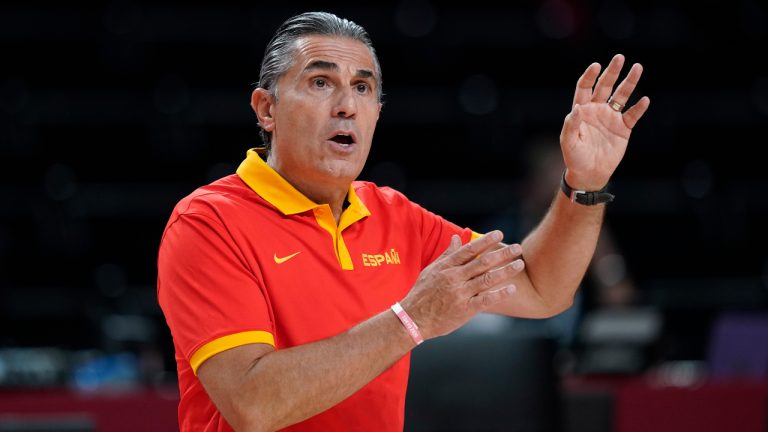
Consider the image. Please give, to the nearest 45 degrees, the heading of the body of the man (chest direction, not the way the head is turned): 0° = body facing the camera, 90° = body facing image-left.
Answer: approximately 315°
